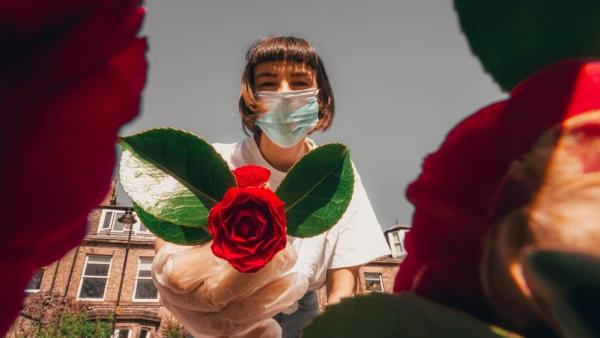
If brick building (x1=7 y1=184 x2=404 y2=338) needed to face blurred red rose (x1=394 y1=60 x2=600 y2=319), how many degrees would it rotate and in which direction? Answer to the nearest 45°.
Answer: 0° — it already faces it

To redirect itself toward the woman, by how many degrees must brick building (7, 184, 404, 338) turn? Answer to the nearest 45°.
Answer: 0° — it already faces them

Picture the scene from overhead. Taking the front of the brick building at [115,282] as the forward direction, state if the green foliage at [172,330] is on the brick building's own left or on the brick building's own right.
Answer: on the brick building's own left

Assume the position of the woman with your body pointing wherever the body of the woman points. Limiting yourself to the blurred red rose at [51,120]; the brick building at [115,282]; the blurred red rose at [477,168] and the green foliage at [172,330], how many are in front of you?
2

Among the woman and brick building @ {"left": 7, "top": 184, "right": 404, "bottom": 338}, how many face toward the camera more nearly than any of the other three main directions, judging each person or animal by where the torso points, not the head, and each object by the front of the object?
2

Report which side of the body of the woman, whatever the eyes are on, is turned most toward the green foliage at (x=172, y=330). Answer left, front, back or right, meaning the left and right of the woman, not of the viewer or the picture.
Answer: back

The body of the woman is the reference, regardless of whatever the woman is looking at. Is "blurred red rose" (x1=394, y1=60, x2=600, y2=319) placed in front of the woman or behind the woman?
in front

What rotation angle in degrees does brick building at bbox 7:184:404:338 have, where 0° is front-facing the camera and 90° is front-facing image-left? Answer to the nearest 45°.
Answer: approximately 0°

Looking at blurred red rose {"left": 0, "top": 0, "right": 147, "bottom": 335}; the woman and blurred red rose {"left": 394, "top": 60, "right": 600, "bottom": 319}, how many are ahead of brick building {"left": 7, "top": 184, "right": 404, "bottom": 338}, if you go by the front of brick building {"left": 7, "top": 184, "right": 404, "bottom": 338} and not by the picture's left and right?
3

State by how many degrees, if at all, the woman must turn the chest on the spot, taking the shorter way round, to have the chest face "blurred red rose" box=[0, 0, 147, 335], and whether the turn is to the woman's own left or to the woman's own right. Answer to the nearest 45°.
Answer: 0° — they already face it

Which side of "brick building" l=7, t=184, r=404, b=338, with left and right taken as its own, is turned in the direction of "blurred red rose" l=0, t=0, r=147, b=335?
front
